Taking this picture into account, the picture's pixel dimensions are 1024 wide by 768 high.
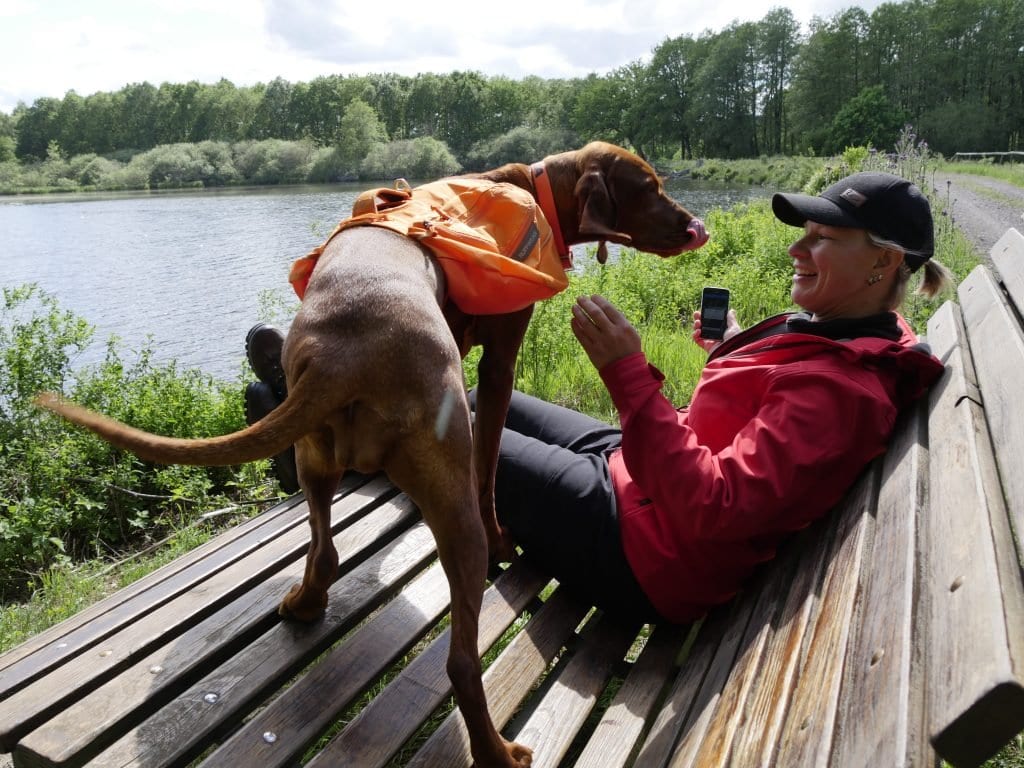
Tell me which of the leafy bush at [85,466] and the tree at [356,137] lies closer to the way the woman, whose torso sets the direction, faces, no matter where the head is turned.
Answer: the leafy bush

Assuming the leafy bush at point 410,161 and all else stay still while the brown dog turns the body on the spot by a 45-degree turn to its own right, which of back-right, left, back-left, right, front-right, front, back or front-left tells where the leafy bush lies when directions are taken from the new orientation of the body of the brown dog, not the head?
left

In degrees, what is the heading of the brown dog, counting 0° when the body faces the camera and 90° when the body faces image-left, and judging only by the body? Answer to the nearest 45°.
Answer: approximately 225°

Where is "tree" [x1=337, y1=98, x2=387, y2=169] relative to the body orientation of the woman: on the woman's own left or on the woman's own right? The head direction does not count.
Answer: on the woman's own right

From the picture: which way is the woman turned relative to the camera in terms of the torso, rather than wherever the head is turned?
to the viewer's left

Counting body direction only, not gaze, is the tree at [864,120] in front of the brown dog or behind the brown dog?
in front

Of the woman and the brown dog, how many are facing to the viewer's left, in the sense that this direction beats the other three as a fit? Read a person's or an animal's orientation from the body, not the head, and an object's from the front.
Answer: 1

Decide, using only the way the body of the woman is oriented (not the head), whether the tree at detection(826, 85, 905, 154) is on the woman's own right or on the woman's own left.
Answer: on the woman's own right

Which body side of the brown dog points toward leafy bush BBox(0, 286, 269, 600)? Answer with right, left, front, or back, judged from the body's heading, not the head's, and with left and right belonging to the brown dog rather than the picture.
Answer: left

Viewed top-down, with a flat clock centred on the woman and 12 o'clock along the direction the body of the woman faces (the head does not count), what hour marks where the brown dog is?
The brown dog is roughly at 11 o'clock from the woman.

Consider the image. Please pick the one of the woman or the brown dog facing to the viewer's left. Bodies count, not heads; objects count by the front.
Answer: the woman
